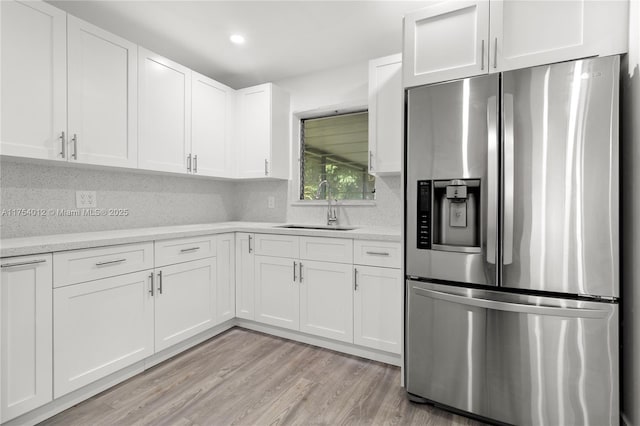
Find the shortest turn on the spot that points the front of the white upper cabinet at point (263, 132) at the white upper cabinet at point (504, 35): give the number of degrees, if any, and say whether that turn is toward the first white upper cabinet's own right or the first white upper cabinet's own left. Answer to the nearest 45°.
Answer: approximately 90° to the first white upper cabinet's own left

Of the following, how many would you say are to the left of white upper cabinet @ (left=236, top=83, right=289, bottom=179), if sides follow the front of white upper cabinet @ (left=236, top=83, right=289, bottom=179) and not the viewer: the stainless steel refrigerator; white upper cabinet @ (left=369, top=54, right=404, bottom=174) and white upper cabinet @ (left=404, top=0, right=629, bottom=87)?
3

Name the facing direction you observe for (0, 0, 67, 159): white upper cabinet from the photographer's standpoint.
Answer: facing the viewer and to the right of the viewer

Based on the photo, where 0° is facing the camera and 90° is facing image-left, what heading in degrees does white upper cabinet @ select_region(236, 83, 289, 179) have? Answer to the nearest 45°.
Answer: approximately 45°

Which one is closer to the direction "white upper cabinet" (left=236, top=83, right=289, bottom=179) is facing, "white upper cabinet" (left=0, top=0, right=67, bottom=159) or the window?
the white upper cabinet

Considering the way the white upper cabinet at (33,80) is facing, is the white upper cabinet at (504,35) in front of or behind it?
in front

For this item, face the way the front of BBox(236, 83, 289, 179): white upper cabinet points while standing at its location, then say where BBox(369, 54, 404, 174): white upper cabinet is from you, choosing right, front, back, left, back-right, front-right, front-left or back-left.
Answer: left

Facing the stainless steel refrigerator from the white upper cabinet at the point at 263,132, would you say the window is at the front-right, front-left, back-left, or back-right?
front-left

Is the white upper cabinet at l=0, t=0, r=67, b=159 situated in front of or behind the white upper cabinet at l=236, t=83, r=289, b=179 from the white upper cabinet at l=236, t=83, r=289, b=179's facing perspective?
in front

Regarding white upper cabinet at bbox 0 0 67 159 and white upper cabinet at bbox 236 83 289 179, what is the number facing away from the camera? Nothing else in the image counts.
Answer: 0

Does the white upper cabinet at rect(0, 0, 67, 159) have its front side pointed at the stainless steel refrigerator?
yes

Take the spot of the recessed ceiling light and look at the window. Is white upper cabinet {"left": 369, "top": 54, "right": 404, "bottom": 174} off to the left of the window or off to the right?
right
